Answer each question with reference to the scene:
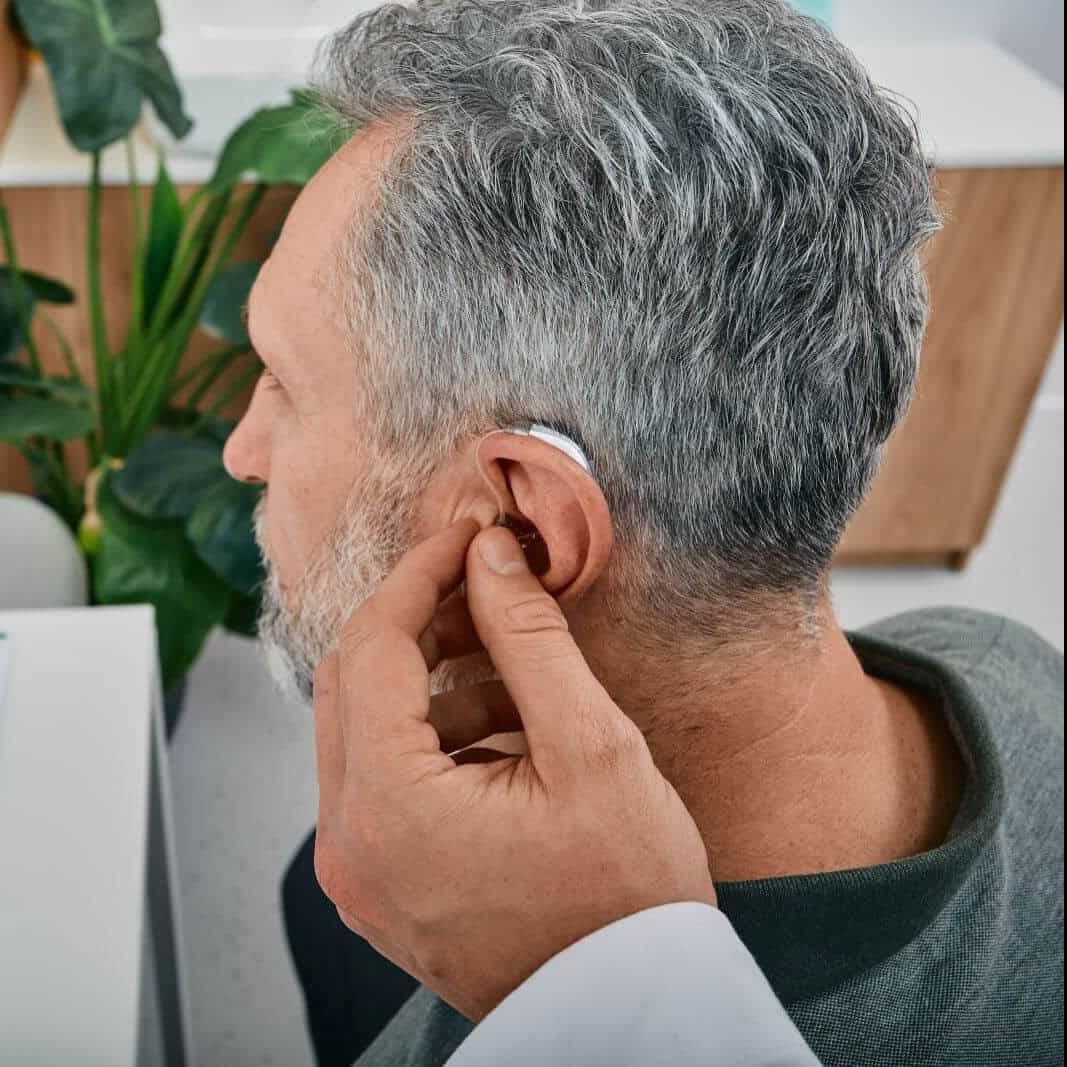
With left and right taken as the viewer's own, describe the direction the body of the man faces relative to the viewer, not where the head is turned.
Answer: facing away from the viewer and to the left of the viewer

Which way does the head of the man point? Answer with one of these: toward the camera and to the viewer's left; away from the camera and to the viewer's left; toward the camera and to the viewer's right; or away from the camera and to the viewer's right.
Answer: away from the camera and to the viewer's left

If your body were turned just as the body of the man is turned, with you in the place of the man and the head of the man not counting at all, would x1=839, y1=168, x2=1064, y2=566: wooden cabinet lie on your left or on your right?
on your right

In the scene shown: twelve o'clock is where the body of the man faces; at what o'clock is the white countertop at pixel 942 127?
The white countertop is roughly at 2 o'clock from the man.

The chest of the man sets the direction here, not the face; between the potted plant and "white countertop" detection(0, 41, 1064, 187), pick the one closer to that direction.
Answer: the potted plant

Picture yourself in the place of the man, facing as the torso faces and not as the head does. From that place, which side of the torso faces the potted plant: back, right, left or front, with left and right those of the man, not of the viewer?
front

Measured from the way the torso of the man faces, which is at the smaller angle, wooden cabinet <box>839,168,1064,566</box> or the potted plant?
the potted plant
